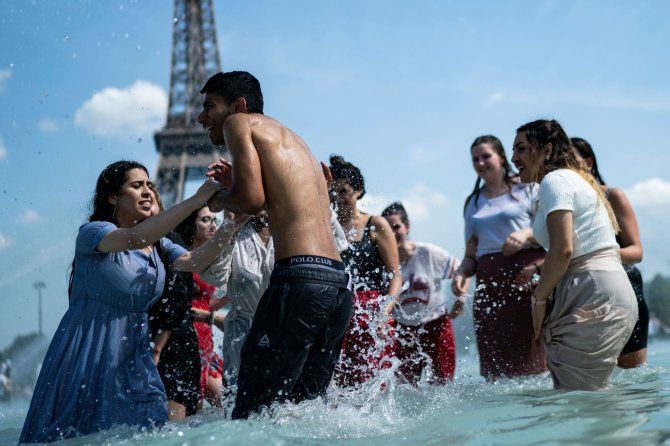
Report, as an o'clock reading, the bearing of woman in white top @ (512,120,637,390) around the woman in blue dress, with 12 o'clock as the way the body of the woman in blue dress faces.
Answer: The woman in white top is roughly at 11 o'clock from the woman in blue dress.

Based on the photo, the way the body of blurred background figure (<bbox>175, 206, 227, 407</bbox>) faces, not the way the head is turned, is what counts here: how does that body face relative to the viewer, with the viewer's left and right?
facing the viewer and to the right of the viewer

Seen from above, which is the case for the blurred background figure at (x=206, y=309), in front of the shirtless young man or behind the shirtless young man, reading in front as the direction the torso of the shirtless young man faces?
in front

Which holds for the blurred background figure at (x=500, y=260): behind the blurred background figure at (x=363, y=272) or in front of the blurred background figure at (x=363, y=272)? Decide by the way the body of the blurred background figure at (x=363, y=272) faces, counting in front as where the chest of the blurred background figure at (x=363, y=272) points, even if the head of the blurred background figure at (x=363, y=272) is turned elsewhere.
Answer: behind

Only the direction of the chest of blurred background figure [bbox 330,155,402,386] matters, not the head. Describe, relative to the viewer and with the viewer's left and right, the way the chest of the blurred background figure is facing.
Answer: facing the viewer and to the left of the viewer

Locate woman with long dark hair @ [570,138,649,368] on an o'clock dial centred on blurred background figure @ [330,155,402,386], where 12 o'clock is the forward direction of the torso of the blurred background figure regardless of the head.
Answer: The woman with long dark hair is roughly at 8 o'clock from the blurred background figure.

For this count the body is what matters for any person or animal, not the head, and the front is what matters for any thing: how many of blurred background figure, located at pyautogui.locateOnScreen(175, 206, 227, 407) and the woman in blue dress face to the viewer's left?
0

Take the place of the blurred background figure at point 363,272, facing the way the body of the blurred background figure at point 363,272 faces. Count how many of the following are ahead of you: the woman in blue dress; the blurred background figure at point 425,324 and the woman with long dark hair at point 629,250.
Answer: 1

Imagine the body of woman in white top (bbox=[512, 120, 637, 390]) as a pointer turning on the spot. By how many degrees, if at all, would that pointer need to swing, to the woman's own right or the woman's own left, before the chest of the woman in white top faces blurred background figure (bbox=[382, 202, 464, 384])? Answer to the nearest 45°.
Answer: approximately 45° to the woman's own right

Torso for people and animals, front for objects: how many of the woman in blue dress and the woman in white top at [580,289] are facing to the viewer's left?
1

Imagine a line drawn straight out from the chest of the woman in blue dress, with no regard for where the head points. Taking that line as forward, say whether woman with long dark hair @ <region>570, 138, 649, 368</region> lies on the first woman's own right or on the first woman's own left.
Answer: on the first woman's own left

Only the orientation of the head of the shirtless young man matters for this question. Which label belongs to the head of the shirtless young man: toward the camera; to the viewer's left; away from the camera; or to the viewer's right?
to the viewer's left

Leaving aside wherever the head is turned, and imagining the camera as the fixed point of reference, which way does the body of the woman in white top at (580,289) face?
to the viewer's left
